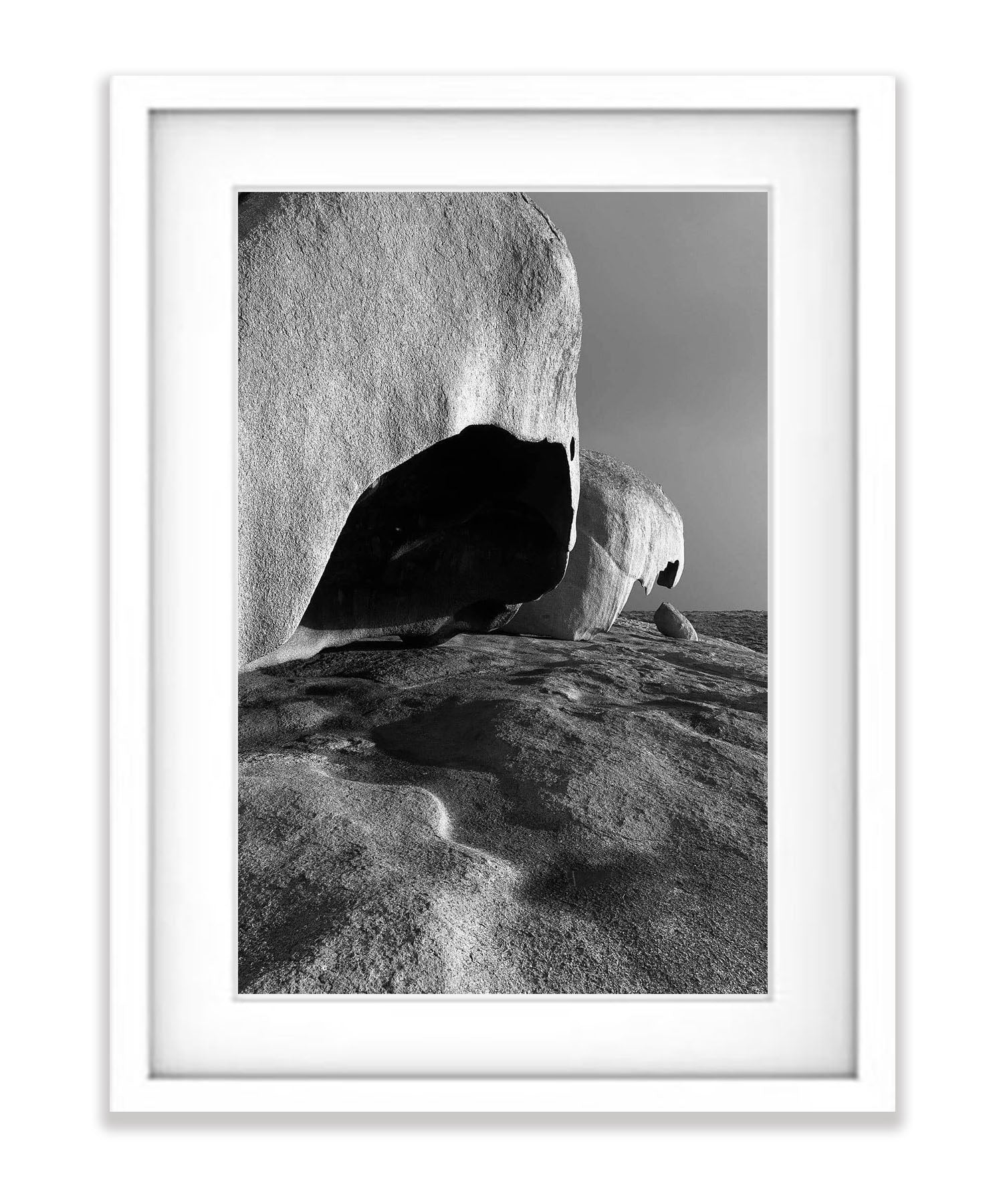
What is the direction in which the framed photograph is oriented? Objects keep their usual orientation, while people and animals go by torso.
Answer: toward the camera
